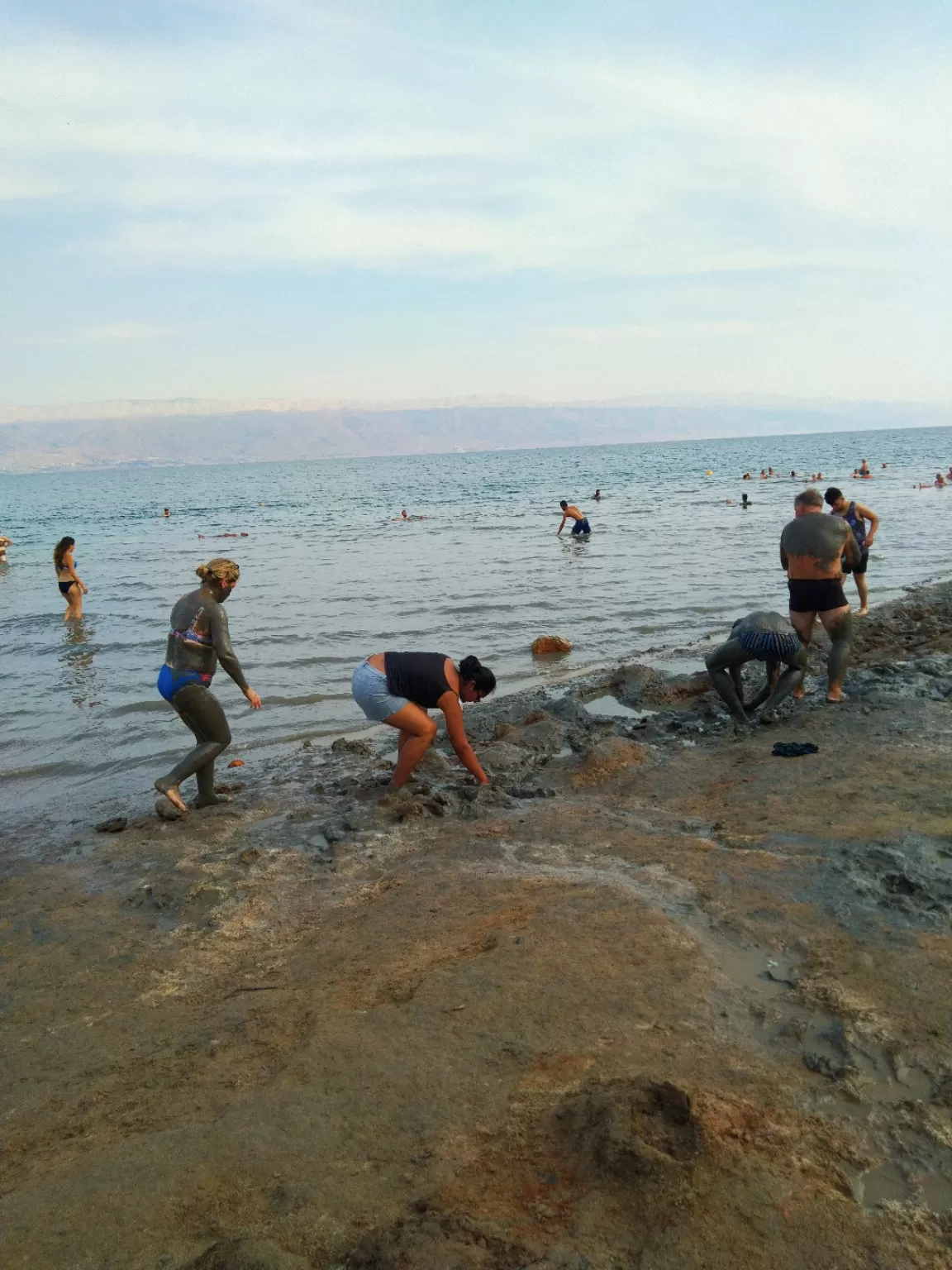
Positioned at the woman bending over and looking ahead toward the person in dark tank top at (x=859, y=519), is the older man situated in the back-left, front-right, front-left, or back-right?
front-right

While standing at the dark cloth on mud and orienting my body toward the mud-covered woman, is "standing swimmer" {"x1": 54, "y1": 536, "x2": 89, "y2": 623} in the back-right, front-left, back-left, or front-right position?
front-right

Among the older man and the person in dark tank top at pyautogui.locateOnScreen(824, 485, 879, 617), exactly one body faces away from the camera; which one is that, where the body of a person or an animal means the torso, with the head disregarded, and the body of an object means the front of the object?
the older man

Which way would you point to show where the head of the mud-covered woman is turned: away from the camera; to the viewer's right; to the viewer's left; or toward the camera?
to the viewer's right

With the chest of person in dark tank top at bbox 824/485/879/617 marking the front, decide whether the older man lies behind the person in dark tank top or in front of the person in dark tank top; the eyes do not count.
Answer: in front

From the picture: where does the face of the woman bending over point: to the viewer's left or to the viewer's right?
to the viewer's right

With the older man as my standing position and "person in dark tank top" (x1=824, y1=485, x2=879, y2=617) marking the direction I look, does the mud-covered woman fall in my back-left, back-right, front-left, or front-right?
back-left

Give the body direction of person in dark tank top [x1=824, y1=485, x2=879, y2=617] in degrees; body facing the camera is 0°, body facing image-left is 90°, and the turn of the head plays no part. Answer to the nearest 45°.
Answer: approximately 45°

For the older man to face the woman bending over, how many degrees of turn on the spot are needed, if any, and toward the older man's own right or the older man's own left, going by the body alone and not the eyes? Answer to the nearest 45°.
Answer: approximately 135° to the older man's own left

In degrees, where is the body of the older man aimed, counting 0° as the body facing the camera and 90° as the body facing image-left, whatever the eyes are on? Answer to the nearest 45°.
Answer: approximately 180°

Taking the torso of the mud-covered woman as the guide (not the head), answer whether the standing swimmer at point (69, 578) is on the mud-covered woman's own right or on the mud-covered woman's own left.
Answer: on the mud-covered woman's own left

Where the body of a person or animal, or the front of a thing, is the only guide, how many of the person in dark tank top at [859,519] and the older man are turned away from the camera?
1

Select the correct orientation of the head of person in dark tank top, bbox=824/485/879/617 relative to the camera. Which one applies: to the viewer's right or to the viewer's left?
to the viewer's left
